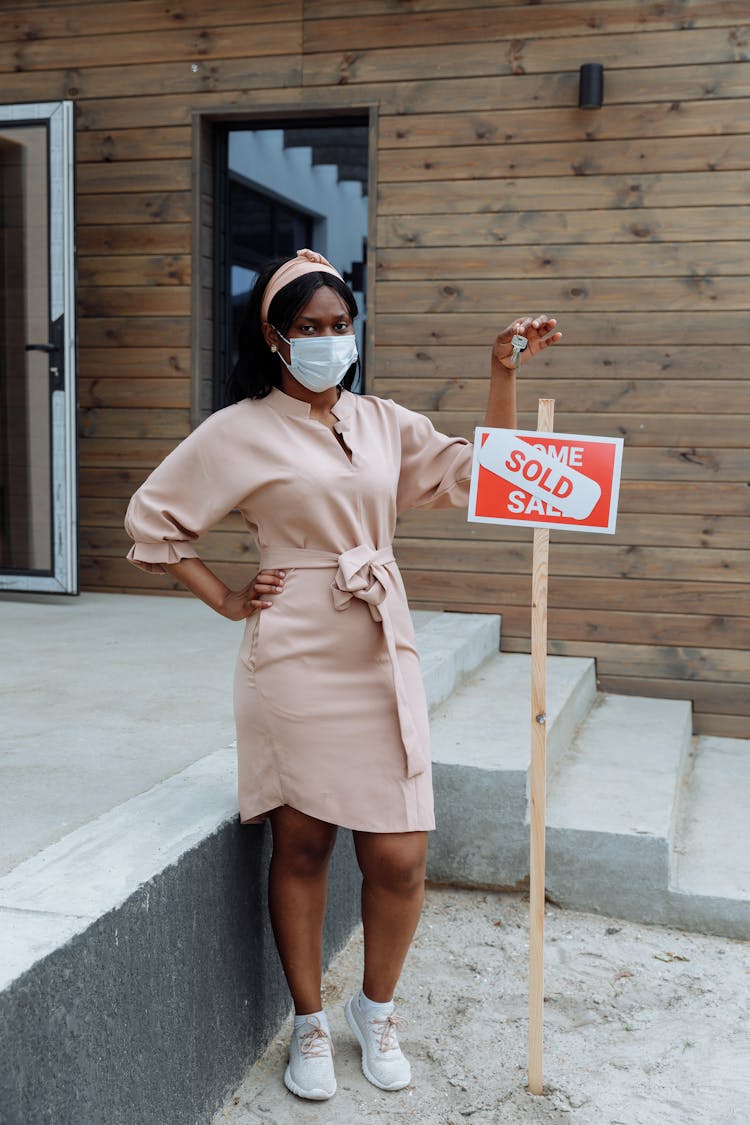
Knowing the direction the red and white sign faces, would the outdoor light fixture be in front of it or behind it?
behind

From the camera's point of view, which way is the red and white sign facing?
toward the camera

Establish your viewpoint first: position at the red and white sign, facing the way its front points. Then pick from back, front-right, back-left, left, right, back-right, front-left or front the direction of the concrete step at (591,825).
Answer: back

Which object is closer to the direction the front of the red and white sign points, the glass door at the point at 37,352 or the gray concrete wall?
the gray concrete wall

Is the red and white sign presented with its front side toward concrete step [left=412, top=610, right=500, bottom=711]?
no

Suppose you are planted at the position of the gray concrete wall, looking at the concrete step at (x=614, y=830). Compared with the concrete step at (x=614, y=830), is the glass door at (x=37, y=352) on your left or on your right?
left

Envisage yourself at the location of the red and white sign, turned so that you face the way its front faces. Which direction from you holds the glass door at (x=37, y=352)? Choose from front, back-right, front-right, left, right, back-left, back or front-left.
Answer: back-right

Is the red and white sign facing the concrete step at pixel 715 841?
no

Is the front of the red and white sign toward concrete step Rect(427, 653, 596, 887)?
no
